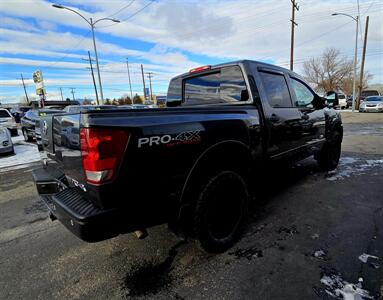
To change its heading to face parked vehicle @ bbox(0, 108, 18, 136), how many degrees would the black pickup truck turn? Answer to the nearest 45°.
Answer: approximately 90° to its left

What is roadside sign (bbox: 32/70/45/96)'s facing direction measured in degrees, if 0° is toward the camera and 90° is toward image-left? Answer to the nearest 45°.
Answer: approximately 0°

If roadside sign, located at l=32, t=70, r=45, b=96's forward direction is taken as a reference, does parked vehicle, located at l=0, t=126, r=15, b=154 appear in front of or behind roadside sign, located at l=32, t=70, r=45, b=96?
in front

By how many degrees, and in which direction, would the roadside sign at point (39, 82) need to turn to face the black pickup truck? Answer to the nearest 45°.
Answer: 0° — it already faces it

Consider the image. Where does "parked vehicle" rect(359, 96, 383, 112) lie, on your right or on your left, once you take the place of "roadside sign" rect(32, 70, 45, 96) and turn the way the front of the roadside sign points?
on your left

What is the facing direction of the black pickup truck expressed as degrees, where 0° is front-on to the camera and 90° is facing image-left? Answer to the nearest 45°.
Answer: approximately 225°

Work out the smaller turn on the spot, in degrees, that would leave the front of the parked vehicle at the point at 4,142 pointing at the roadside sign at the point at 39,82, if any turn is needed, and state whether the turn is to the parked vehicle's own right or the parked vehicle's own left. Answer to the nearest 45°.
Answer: approximately 135° to the parked vehicle's own left

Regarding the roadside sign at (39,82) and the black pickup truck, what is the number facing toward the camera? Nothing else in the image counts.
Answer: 1

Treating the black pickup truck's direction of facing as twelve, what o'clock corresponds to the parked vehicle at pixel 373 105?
The parked vehicle is roughly at 12 o'clock from the black pickup truck.

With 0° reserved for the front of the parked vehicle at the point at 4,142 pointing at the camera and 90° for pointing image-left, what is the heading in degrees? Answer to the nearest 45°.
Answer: approximately 315°
